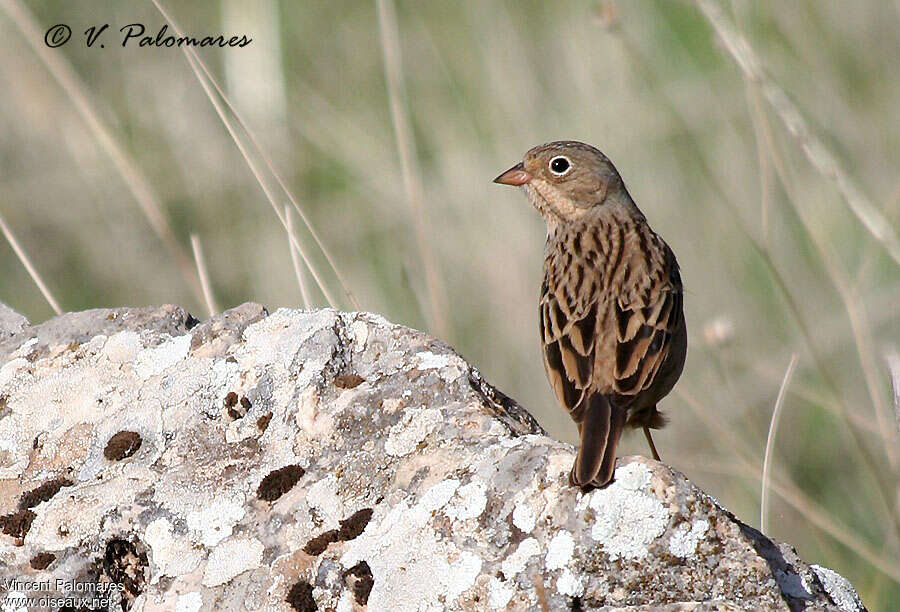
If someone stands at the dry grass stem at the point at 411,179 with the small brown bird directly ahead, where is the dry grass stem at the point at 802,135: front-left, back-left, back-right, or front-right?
front-left

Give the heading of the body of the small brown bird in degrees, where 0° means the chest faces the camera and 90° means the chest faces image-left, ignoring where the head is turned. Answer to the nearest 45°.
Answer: approximately 180°

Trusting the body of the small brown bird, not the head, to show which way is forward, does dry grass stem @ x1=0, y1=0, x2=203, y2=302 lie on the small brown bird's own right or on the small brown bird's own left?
on the small brown bird's own left

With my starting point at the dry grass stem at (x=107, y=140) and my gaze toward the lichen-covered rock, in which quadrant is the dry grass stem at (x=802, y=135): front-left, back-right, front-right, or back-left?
front-left

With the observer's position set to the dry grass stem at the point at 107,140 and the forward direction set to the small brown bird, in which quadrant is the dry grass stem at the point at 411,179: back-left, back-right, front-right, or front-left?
front-left
